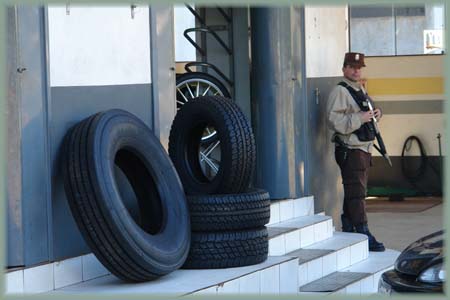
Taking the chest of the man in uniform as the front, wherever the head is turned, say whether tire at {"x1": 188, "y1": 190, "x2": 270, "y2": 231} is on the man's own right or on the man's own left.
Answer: on the man's own right

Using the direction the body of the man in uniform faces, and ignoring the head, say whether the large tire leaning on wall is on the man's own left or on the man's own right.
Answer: on the man's own right

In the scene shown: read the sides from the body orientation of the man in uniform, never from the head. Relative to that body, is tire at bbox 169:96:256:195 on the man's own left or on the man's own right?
on the man's own right

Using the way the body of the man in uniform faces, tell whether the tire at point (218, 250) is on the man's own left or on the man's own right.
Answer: on the man's own right
